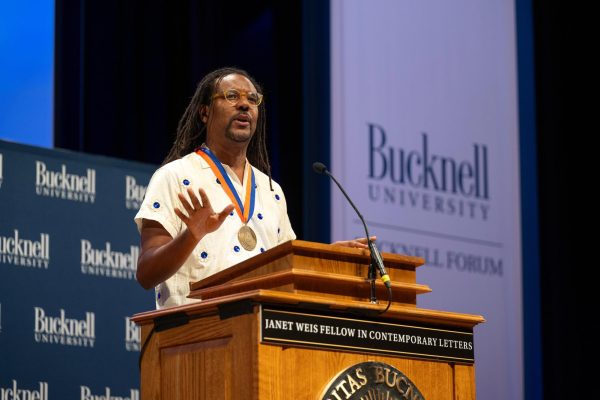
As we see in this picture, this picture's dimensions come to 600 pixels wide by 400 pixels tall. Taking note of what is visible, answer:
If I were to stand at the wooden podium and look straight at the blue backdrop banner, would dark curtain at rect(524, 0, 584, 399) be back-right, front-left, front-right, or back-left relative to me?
front-right

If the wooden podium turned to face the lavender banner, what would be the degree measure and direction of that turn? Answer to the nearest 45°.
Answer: approximately 135° to its left

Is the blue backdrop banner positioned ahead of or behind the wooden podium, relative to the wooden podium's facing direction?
behind

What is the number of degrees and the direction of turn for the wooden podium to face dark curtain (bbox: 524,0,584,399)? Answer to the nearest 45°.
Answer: approximately 135° to its left

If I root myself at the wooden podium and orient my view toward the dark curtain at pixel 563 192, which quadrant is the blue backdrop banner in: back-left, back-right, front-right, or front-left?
front-left

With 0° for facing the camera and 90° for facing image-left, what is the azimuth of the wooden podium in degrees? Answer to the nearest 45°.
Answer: approximately 315°

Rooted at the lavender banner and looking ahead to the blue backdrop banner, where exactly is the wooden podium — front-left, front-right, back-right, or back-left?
front-left
